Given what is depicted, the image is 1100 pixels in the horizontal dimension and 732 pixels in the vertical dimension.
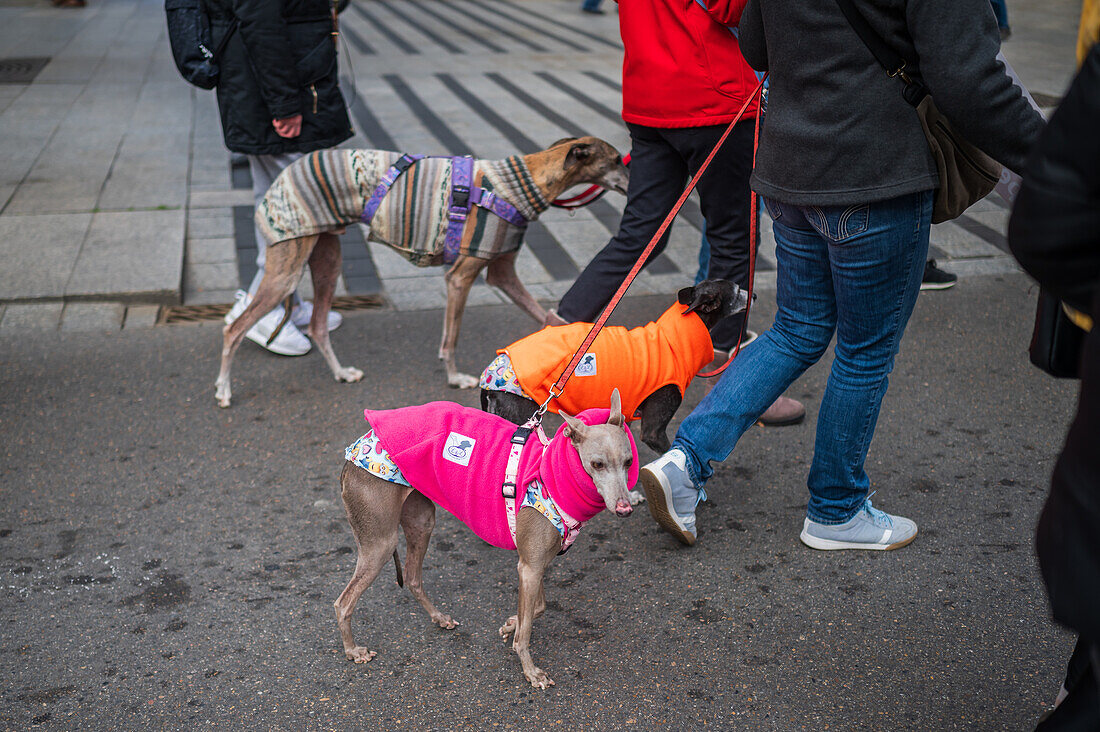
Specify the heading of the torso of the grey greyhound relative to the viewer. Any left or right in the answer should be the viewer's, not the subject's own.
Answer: facing the viewer and to the right of the viewer

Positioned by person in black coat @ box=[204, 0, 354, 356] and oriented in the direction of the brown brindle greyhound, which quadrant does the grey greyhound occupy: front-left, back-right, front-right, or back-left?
front-right

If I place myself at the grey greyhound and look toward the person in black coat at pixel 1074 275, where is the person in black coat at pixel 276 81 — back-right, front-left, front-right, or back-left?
back-left

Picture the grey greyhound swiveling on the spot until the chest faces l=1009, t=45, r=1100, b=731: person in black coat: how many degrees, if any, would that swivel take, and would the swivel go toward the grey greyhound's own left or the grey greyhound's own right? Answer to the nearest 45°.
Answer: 0° — it already faces them

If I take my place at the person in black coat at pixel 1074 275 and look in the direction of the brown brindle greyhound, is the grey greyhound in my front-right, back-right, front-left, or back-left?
front-left

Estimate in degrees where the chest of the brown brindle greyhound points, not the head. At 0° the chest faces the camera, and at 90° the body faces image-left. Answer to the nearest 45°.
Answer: approximately 270°

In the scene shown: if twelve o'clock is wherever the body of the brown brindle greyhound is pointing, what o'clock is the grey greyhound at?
The grey greyhound is roughly at 3 o'clock from the brown brindle greyhound.

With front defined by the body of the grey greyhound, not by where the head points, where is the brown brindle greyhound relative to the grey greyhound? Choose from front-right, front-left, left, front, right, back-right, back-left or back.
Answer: back-left

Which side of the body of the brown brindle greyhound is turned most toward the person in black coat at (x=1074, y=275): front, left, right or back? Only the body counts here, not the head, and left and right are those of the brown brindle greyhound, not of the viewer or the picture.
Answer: right

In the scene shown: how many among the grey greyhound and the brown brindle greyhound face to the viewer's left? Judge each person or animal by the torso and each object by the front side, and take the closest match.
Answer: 0
